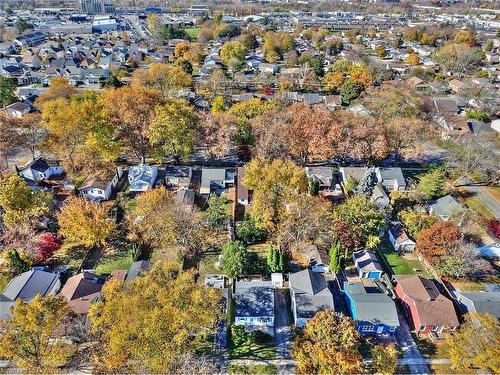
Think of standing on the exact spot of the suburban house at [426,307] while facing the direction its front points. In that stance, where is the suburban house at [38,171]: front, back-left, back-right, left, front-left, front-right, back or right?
right

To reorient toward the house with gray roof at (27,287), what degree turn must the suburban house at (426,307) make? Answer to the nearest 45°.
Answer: approximately 45° to its right

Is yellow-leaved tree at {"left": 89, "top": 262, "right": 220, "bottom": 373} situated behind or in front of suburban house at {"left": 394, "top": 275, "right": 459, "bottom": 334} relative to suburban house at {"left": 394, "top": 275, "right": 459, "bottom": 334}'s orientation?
in front

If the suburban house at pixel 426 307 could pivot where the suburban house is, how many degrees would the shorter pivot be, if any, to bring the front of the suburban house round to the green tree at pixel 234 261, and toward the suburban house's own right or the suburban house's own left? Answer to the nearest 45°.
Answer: approximately 90° to the suburban house's own right

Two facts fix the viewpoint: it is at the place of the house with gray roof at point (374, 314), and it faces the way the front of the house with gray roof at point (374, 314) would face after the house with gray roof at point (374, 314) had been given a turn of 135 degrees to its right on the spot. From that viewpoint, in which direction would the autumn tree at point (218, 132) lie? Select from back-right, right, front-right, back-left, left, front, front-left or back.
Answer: front

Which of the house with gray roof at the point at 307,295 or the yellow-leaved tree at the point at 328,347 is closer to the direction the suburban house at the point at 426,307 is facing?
the yellow-leaved tree

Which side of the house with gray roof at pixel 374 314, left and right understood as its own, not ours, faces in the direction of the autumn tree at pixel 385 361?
front

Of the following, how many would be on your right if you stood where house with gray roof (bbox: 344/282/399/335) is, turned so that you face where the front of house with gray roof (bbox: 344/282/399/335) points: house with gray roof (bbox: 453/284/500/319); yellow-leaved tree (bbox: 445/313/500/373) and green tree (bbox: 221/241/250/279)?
1

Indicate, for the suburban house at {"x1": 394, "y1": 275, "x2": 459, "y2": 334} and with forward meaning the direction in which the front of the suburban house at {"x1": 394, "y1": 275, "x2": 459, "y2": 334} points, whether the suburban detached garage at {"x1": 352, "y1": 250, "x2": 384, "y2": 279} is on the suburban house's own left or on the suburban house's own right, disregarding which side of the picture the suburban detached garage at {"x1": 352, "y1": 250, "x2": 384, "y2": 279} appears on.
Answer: on the suburban house's own right

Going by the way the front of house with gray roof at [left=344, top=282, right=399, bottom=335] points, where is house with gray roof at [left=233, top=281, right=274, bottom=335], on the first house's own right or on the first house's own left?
on the first house's own right

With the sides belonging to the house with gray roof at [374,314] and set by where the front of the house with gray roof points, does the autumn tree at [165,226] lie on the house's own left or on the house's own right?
on the house's own right

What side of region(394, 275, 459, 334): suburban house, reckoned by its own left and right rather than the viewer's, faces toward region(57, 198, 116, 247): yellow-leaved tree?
right

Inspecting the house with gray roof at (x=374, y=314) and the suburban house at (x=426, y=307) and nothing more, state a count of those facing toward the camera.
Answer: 2
